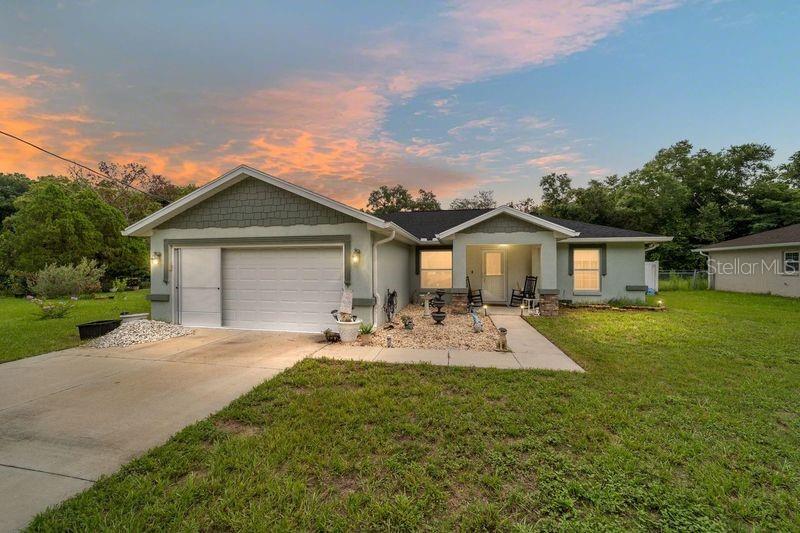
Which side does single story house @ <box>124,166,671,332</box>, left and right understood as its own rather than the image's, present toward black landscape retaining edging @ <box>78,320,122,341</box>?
right

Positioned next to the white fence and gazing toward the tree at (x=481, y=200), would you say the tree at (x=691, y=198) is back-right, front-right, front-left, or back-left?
front-right

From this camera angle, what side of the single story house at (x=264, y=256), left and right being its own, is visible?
front

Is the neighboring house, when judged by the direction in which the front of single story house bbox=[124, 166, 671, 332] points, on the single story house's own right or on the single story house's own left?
on the single story house's own left

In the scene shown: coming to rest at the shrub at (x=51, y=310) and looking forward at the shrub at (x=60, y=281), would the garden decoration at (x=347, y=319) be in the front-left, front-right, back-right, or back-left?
back-right

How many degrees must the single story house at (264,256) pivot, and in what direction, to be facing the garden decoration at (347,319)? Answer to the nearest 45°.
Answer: approximately 45° to its left

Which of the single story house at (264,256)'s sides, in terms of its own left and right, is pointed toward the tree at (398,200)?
back

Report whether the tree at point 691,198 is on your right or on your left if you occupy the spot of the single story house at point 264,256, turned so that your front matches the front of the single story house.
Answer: on your left

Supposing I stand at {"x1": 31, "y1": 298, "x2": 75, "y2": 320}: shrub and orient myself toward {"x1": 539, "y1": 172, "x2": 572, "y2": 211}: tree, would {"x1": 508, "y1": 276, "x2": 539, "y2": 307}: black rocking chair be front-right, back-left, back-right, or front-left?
front-right

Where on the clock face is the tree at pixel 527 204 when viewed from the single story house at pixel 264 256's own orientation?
The tree is roughly at 7 o'clock from the single story house.
